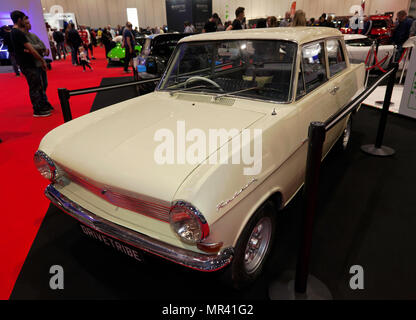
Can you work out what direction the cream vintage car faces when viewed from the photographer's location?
facing the viewer and to the left of the viewer

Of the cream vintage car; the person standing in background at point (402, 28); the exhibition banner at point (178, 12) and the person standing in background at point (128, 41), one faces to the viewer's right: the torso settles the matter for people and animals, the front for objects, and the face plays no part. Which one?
the person standing in background at point (128, 41)

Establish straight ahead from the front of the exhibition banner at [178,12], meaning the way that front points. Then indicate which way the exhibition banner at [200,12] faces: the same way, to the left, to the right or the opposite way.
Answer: the same way

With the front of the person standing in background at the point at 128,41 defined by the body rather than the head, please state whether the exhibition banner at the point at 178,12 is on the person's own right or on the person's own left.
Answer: on the person's own left

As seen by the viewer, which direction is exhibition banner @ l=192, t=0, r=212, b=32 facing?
toward the camera

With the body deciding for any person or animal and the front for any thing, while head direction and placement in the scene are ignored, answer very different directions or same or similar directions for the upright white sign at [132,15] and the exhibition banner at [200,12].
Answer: same or similar directions

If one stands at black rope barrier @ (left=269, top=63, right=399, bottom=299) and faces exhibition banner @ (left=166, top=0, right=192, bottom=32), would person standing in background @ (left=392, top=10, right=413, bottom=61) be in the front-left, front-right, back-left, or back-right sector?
front-right

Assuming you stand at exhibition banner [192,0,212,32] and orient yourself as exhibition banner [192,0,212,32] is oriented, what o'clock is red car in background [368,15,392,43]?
The red car in background is roughly at 10 o'clock from the exhibition banner.

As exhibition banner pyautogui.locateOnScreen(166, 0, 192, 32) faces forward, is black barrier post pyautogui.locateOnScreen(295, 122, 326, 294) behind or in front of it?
in front

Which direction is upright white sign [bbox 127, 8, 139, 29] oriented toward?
toward the camera

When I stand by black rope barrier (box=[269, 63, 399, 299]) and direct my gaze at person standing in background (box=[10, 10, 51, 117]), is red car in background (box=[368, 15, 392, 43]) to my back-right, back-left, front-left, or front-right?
front-right

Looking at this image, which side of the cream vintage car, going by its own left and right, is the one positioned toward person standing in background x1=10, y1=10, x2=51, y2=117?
right
